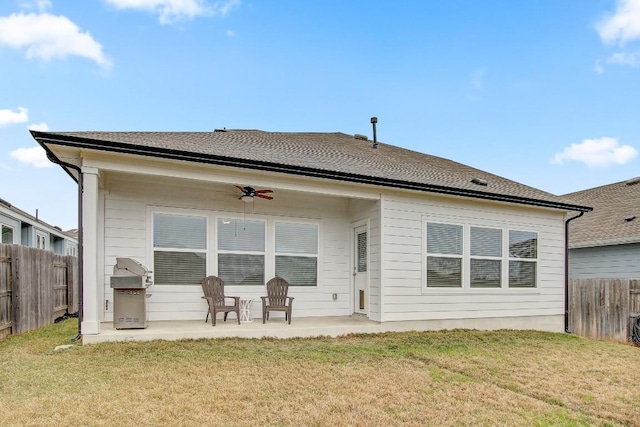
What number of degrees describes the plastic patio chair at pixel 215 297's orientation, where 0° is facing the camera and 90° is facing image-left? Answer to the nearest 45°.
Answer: approximately 315°

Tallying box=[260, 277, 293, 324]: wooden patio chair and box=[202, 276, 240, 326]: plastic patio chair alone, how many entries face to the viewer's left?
0

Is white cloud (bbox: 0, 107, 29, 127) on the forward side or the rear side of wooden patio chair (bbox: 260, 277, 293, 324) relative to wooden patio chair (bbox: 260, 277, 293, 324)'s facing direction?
on the rear side

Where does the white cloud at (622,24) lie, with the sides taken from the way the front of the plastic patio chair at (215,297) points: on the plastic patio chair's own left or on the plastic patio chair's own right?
on the plastic patio chair's own left
